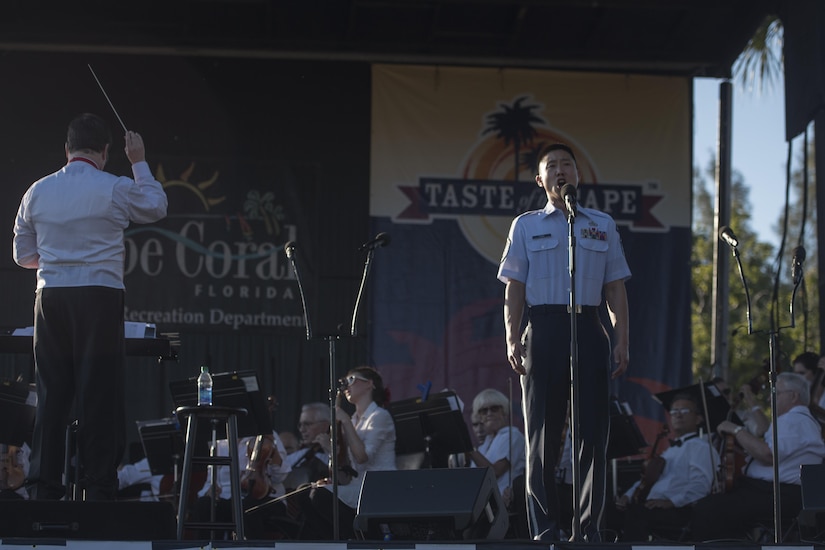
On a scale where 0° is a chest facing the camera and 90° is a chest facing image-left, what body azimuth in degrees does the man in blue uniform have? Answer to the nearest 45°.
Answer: approximately 0°

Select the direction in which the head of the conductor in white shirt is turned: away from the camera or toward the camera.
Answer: away from the camera

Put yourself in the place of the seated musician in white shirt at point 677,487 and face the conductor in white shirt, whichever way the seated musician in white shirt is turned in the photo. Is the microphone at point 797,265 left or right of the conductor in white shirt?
left

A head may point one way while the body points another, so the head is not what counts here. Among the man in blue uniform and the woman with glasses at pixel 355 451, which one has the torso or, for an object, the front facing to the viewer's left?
the woman with glasses

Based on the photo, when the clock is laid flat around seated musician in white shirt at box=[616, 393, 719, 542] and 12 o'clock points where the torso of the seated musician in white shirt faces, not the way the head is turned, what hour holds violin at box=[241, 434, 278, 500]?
The violin is roughly at 1 o'clock from the seated musician in white shirt.
